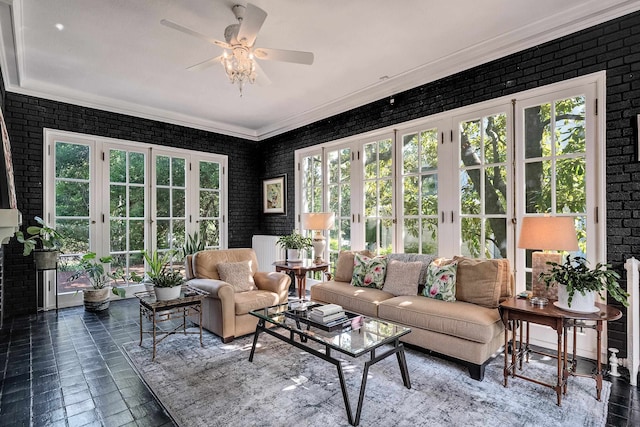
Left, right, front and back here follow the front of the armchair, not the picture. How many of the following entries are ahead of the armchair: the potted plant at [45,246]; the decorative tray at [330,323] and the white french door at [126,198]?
1

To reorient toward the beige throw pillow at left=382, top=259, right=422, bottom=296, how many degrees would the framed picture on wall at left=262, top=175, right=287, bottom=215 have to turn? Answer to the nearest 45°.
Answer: approximately 90° to its left

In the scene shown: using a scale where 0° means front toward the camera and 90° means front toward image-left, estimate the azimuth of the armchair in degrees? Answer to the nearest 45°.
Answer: approximately 315°

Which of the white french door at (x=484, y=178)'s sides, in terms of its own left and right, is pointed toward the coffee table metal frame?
front

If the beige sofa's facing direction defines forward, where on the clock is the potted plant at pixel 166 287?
The potted plant is roughly at 1 o'clock from the beige sofa.

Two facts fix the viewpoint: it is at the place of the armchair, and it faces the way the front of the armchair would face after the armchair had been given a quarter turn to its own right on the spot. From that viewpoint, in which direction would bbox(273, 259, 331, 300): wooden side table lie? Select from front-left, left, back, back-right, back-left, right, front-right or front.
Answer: back

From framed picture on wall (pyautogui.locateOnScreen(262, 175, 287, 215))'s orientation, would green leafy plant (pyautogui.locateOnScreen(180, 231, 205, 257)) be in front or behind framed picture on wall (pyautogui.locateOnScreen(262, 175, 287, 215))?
in front

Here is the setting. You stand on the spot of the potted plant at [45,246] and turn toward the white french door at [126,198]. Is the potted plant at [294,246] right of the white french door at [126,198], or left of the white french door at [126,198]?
right

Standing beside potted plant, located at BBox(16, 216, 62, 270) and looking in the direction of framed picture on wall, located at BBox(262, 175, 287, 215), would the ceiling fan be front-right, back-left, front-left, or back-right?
front-right

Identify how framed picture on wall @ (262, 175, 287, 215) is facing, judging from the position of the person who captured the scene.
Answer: facing the viewer and to the left of the viewer

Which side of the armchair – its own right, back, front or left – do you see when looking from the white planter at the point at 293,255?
left

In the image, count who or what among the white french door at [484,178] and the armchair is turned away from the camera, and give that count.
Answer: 0

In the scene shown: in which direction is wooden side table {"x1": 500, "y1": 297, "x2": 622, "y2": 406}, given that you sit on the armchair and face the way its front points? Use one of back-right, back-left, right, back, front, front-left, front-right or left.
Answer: front

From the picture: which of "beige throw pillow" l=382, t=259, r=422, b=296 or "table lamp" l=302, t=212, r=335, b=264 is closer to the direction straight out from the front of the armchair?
the beige throw pillow

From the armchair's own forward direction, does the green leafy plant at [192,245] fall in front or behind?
behind
